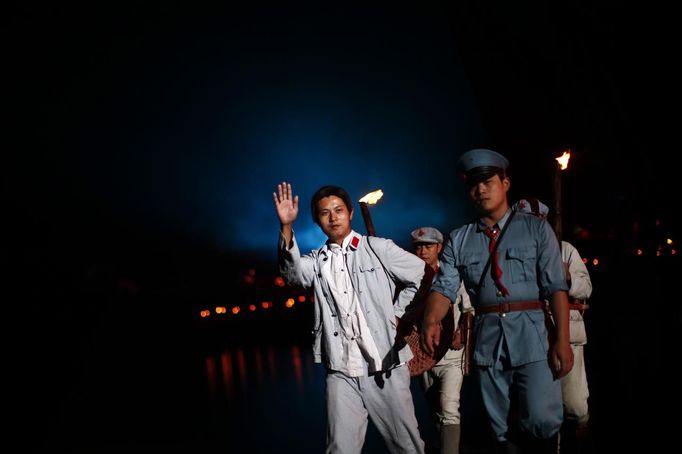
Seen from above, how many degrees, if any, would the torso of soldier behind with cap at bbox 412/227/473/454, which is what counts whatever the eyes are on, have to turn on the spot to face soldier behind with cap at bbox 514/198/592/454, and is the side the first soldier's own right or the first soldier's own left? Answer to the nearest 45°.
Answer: approximately 135° to the first soldier's own left

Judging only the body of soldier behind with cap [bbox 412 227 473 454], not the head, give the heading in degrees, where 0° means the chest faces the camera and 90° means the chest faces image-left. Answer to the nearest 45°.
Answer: approximately 45°
